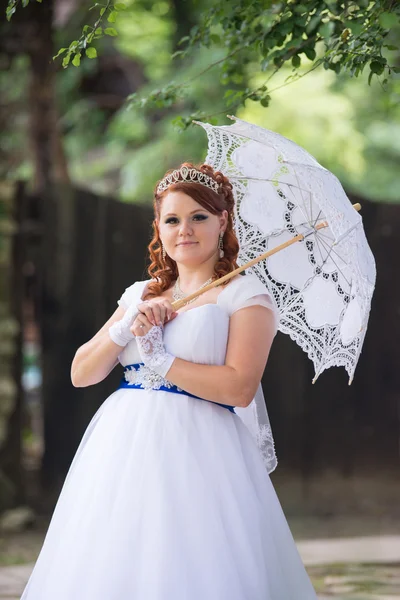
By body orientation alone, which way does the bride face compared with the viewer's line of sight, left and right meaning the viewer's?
facing the viewer and to the left of the viewer
